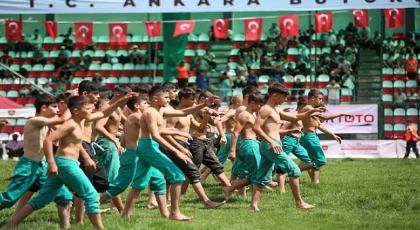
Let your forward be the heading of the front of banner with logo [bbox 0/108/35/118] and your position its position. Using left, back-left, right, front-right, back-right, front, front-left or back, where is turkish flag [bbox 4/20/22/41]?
back

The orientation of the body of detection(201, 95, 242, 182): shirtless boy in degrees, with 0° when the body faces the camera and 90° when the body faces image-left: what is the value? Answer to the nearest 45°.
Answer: approximately 270°

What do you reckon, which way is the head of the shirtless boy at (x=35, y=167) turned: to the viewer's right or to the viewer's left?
to the viewer's right

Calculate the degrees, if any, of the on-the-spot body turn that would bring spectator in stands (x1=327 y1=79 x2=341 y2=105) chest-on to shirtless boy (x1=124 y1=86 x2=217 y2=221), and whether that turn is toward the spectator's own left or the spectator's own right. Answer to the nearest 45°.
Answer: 0° — they already face them
